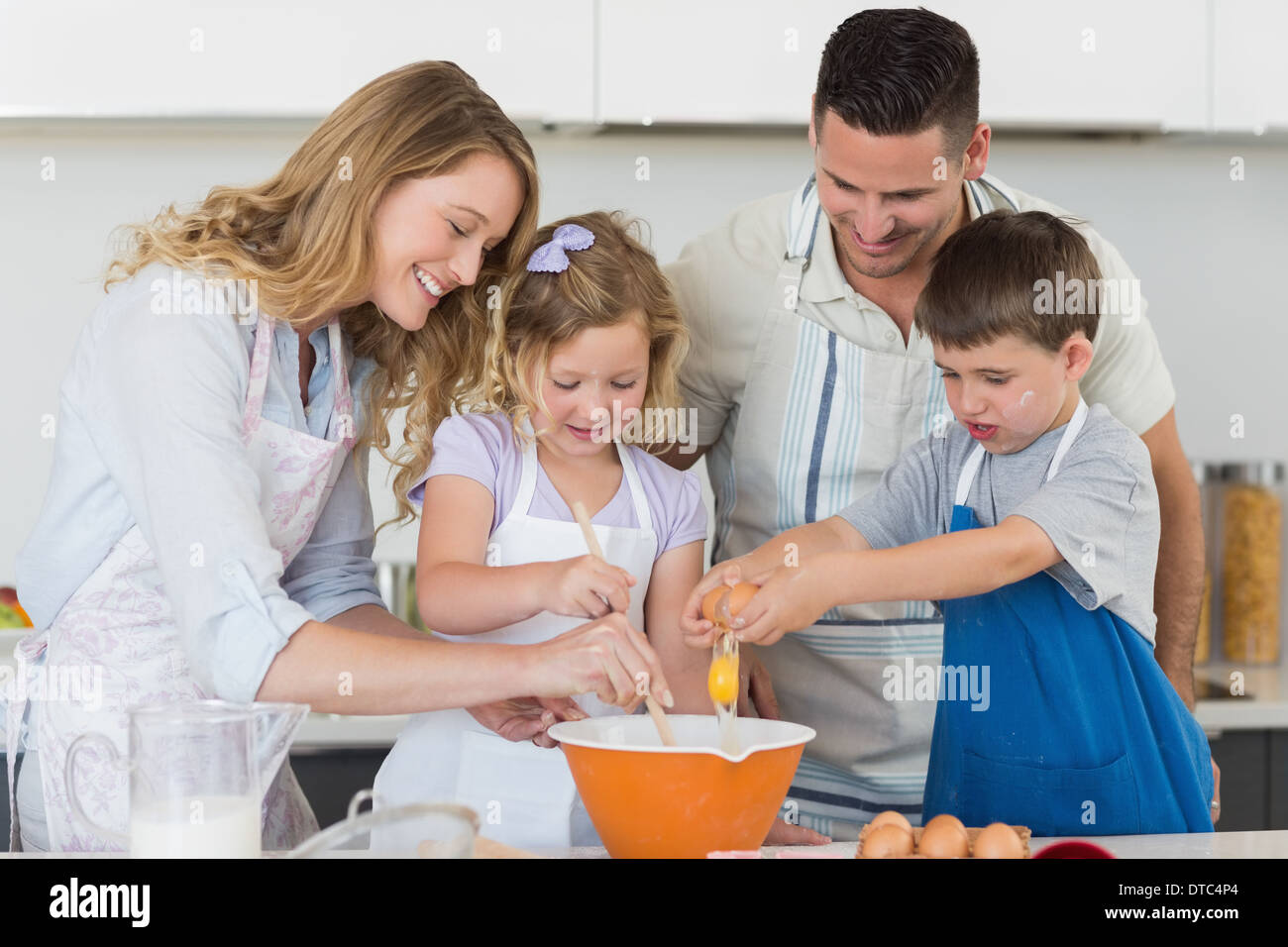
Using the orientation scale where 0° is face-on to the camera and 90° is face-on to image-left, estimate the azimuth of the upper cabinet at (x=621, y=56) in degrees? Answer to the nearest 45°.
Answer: approximately 0°

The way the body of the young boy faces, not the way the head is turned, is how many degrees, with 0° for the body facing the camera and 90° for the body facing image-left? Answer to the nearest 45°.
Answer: approximately 45°

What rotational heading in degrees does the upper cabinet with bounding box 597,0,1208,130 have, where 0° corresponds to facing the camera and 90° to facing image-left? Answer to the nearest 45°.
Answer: approximately 0°

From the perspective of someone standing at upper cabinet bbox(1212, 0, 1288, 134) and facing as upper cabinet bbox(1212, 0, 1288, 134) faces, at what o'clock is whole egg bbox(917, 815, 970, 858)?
The whole egg is roughly at 12 o'clock from the upper cabinet.
